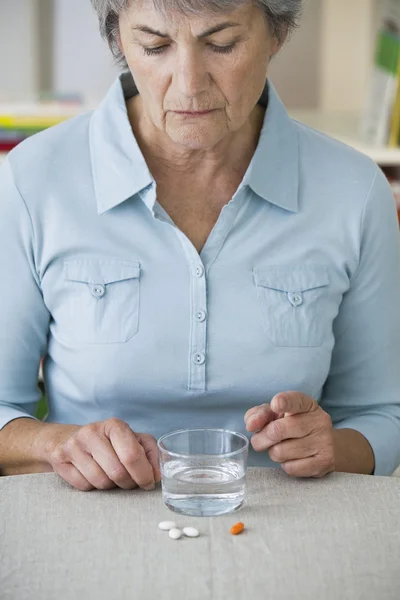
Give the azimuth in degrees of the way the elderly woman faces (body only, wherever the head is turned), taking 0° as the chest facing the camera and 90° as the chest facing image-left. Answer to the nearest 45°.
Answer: approximately 0°

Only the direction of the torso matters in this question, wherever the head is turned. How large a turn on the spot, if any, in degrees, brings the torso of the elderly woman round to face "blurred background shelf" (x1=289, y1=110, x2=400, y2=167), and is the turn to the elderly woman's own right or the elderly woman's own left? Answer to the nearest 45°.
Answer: approximately 180°

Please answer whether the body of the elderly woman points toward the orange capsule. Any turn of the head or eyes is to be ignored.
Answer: yes

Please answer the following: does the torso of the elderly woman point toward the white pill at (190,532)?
yes

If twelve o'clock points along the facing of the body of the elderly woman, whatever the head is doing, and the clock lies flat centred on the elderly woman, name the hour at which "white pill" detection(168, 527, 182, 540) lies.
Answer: The white pill is roughly at 12 o'clock from the elderly woman.

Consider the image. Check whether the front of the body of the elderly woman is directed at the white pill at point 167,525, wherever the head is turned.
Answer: yes

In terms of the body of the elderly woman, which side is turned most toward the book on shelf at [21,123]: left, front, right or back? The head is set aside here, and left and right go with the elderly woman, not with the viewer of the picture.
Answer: back

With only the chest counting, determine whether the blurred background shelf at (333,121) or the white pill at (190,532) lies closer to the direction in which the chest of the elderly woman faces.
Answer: the white pill
